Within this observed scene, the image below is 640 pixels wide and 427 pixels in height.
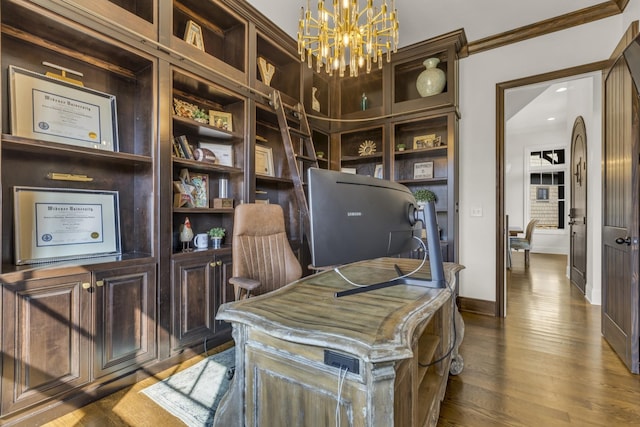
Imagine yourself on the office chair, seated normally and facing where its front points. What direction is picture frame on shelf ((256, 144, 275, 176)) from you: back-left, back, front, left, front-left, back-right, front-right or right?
back-left

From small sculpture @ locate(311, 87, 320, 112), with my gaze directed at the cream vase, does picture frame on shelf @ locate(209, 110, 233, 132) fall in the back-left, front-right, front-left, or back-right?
back-right

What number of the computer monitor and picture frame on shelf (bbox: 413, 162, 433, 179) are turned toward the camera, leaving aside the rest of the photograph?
1

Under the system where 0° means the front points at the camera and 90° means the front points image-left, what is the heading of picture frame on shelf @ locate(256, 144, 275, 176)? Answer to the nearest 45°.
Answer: approximately 315°

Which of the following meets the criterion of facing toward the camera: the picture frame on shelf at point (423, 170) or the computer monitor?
the picture frame on shelf

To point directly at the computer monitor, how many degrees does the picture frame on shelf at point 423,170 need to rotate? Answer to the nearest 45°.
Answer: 0° — it already faces it

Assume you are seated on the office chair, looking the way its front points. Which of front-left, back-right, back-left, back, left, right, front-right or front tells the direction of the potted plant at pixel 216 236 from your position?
back

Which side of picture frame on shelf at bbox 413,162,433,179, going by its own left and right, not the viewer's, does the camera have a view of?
front

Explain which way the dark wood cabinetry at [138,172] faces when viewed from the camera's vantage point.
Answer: facing the viewer and to the right of the viewer

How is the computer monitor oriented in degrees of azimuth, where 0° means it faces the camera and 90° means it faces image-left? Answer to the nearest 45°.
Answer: approximately 135°
